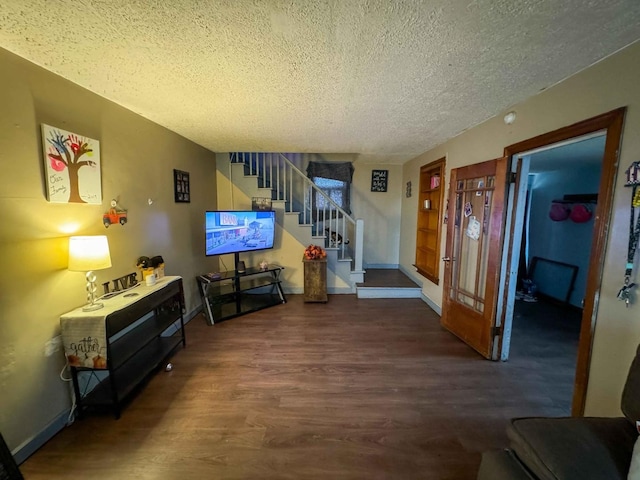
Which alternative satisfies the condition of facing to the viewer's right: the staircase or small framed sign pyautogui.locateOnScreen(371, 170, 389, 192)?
the staircase

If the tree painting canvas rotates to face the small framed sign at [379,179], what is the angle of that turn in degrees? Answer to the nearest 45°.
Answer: approximately 45° to its left

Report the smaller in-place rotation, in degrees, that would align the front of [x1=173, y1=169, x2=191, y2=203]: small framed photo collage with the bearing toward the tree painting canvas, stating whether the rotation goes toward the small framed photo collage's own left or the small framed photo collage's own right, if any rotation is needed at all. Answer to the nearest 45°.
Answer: approximately 90° to the small framed photo collage's own right

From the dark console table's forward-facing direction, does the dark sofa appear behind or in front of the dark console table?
in front

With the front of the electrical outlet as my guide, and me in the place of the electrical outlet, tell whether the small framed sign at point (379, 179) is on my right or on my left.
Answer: on my left

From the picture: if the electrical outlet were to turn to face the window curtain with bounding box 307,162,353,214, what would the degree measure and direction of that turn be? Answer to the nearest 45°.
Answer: approximately 45° to its left

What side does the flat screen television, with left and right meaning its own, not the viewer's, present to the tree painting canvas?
right

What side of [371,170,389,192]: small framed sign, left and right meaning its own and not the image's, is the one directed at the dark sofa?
front

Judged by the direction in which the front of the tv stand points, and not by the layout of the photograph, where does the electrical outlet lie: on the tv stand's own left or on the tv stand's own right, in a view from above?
on the tv stand's own right

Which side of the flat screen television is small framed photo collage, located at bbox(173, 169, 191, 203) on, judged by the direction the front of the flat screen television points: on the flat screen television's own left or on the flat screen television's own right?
on the flat screen television's own right

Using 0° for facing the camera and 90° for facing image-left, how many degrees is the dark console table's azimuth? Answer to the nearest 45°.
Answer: approximately 315°

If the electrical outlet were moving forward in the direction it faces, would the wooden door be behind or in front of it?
in front

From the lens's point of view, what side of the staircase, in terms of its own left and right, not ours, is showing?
right
